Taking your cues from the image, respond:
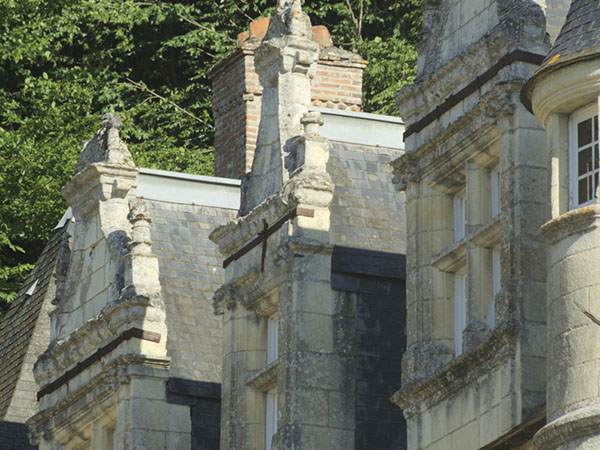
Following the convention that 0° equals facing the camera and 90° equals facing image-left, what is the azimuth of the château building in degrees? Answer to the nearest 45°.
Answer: approximately 45°
